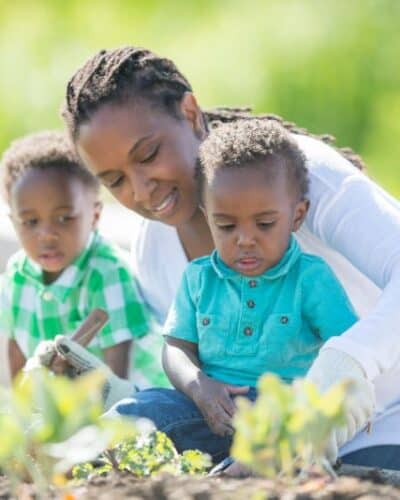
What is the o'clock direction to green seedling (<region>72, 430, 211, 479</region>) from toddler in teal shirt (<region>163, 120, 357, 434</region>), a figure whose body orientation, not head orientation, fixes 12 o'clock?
The green seedling is roughly at 1 o'clock from the toddler in teal shirt.

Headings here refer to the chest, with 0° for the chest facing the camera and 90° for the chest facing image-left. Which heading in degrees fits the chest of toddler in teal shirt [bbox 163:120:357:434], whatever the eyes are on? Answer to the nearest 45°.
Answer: approximately 0°

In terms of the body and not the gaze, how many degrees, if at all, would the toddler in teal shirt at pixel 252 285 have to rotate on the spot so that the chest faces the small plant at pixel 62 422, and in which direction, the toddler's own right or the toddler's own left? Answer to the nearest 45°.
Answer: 0° — they already face it

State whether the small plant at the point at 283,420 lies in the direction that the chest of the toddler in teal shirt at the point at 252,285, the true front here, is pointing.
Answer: yes
